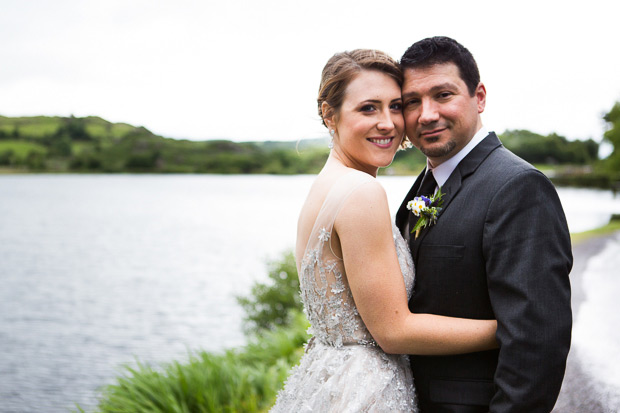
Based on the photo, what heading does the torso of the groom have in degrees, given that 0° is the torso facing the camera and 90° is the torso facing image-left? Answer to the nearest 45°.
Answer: approximately 45°

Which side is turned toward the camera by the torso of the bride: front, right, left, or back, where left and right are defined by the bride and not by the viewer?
right

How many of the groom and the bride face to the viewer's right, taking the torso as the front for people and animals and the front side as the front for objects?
1

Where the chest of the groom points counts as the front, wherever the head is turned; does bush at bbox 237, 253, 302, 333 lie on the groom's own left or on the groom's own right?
on the groom's own right

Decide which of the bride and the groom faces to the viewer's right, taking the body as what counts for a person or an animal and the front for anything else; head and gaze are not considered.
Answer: the bride
